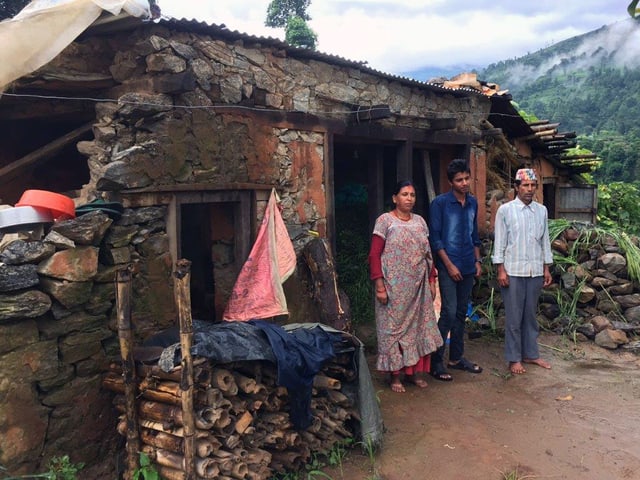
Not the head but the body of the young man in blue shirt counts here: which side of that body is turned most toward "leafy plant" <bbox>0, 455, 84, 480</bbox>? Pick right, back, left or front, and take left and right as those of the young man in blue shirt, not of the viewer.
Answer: right

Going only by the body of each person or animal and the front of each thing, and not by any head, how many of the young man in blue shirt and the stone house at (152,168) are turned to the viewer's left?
0

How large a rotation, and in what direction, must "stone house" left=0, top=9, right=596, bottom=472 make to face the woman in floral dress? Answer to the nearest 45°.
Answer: approximately 45° to its left

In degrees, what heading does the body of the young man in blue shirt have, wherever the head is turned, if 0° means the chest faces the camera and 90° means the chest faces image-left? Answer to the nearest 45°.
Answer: approximately 315°

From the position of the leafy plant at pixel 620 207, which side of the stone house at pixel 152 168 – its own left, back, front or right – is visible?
left

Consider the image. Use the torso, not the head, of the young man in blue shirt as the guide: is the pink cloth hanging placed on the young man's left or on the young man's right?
on the young man's right

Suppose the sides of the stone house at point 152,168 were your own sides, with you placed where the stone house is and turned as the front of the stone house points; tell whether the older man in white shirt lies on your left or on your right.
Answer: on your left

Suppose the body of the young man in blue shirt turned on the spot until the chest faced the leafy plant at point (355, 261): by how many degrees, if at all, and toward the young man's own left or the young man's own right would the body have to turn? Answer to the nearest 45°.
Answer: approximately 180°

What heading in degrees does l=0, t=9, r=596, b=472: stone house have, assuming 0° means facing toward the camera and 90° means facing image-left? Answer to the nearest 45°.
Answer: approximately 315°

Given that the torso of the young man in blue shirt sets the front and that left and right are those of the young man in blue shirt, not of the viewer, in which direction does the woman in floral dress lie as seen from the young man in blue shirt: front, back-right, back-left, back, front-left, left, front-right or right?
right
